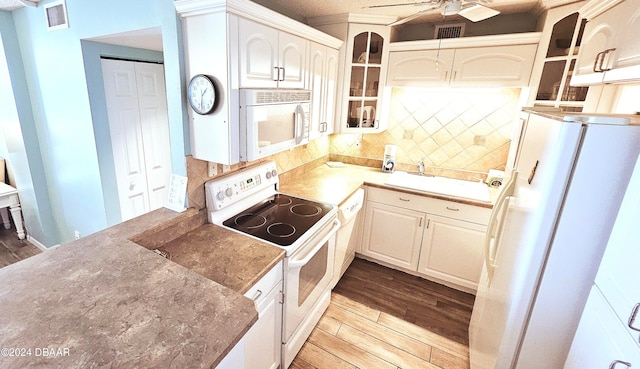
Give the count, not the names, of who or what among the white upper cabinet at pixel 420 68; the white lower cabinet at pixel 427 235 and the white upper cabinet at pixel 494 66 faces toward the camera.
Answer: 3

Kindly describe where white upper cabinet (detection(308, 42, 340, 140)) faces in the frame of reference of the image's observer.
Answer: facing the viewer and to the right of the viewer

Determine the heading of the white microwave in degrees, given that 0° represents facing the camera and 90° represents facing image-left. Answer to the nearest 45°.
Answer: approximately 315°

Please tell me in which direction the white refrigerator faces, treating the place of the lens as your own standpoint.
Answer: facing the viewer and to the left of the viewer

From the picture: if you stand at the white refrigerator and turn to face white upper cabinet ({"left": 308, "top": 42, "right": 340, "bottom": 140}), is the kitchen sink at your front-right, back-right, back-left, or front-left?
front-right

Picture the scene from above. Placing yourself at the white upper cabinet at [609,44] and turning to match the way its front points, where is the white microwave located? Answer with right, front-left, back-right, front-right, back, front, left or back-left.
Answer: front

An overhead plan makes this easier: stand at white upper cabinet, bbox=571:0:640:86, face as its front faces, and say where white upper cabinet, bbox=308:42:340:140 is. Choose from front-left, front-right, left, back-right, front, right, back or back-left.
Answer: front-right

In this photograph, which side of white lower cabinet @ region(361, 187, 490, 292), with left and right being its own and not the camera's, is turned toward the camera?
front

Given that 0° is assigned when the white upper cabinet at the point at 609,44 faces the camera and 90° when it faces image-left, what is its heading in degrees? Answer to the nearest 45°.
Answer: approximately 45°
